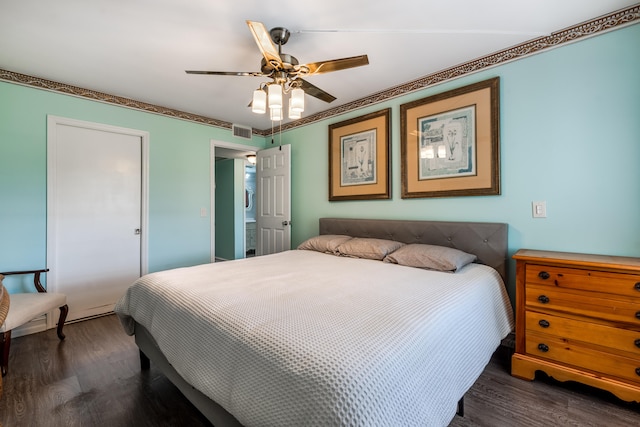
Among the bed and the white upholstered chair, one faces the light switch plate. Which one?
the white upholstered chair

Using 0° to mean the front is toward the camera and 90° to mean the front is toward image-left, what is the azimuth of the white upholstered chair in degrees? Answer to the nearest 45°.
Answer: approximately 315°

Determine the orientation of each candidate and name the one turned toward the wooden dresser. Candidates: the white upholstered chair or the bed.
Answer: the white upholstered chair

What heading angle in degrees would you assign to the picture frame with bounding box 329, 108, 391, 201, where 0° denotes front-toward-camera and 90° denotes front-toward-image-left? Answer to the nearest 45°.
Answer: approximately 45°

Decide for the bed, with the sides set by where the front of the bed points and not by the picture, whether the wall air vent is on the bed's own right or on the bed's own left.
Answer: on the bed's own right

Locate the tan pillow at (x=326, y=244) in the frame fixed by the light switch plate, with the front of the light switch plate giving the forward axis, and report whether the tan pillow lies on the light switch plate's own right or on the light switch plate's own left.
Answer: on the light switch plate's own right

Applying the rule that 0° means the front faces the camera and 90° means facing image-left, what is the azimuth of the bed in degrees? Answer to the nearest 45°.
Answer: approximately 45°

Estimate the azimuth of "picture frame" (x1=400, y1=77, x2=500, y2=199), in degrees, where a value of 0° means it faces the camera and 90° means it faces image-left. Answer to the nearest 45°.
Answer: approximately 45°

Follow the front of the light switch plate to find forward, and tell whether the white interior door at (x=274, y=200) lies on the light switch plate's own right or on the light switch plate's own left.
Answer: on the light switch plate's own right

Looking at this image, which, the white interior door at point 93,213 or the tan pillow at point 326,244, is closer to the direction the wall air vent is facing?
the tan pillow

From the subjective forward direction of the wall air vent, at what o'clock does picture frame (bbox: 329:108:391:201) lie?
The picture frame is roughly at 12 o'clock from the wall air vent.
